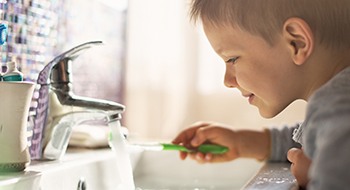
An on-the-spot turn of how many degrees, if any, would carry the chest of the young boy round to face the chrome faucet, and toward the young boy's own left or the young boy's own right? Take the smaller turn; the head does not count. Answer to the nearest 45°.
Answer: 0° — they already face it

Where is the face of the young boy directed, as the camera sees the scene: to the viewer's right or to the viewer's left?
to the viewer's left

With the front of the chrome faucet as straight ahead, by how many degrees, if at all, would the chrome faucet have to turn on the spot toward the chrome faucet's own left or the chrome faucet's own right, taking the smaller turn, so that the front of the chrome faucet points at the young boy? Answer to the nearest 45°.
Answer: approximately 45° to the chrome faucet's own right

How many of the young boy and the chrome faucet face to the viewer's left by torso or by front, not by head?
1

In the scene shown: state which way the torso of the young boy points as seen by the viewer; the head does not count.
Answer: to the viewer's left

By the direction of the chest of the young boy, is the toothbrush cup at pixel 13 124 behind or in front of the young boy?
in front

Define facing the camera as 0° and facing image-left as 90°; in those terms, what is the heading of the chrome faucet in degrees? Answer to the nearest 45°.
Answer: approximately 270°
